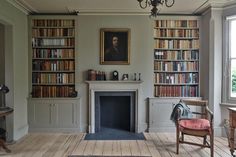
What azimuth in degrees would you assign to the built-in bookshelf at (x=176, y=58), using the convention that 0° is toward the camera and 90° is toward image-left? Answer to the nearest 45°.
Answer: approximately 0°

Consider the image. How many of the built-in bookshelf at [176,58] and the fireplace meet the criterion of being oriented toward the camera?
2

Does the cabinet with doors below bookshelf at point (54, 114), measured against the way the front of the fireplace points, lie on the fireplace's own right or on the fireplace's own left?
on the fireplace's own right

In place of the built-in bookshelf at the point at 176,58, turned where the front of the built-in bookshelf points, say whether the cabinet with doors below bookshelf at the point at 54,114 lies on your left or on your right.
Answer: on your right

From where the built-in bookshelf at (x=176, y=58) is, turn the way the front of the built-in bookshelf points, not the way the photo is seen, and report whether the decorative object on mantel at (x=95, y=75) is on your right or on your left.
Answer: on your right

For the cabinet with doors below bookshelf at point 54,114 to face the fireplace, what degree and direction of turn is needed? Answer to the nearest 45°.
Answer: approximately 90° to its left

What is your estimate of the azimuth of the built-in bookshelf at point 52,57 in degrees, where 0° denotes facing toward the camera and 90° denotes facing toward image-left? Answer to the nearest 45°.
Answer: approximately 0°

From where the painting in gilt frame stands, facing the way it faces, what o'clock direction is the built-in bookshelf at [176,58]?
The built-in bookshelf is roughly at 9 o'clock from the painting in gilt frame.
